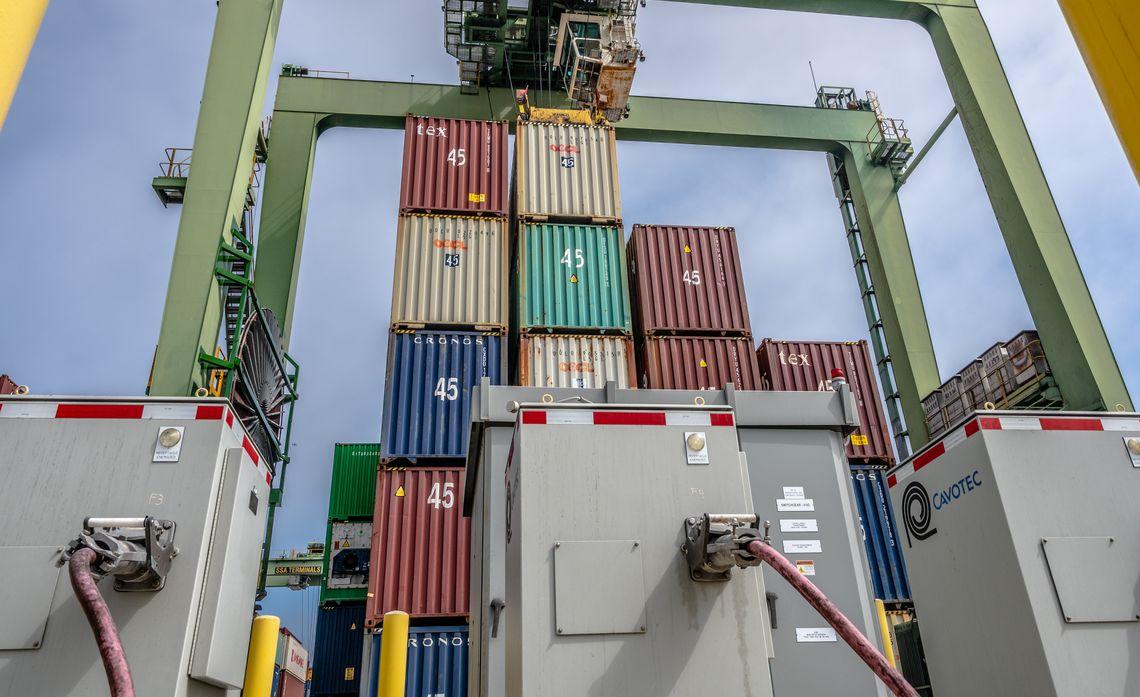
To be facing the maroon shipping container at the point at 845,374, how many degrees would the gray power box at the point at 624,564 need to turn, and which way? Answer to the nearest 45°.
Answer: approximately 180°

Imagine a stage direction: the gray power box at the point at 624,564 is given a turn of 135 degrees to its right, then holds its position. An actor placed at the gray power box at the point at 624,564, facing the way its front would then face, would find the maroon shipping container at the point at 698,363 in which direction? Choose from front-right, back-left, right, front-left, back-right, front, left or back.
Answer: front-right

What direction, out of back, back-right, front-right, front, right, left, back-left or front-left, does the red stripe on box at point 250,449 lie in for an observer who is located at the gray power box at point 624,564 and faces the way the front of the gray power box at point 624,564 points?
right

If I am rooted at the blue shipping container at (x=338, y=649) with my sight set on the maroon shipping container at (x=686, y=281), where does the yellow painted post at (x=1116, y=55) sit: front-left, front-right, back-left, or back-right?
front-right

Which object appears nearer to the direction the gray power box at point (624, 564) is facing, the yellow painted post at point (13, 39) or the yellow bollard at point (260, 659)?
the yellow painted post

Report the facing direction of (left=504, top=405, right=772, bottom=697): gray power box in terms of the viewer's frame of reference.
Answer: facing the viewer

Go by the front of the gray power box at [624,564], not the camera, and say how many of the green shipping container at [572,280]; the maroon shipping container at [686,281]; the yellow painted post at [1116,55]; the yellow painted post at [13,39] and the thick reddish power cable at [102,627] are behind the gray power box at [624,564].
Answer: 2

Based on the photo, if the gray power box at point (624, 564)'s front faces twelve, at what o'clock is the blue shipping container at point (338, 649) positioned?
The blue shipping container is roughly at 5 o'clock from the gray power box.

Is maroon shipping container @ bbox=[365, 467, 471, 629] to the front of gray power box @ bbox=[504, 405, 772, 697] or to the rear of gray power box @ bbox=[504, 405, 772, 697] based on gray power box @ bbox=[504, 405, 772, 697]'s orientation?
to the rear

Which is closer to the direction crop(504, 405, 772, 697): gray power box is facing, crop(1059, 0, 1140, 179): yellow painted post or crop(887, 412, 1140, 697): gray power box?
the yellow painted post

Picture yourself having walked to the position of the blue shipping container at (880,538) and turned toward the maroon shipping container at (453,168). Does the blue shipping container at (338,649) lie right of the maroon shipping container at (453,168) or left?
right

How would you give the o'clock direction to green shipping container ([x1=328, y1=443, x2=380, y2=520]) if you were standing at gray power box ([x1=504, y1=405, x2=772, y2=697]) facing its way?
The green shipping container is roughly at 5 o'clock from the gray power box.

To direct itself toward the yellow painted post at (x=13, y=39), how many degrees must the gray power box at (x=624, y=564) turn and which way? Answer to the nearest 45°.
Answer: approximately 45° to its right

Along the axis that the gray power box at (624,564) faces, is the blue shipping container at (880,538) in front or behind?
behind

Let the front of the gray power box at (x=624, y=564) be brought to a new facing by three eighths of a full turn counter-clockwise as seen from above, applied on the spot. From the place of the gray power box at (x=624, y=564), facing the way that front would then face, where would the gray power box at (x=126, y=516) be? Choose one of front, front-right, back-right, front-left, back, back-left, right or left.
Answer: back-left

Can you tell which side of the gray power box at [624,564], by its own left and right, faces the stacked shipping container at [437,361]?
back
